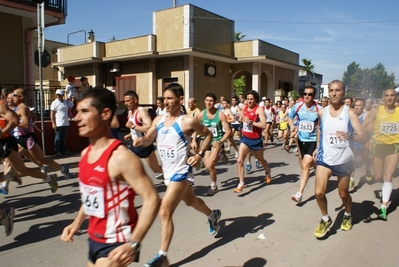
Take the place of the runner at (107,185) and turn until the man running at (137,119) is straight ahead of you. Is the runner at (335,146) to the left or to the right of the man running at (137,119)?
right

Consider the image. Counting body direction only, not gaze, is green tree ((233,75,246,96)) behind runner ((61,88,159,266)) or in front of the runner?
behind

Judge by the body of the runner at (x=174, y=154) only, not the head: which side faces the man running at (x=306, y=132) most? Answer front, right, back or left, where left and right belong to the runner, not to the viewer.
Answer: back

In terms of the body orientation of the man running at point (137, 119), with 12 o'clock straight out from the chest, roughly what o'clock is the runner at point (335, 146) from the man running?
The runner is roughly at 9 o'clock from the man running.

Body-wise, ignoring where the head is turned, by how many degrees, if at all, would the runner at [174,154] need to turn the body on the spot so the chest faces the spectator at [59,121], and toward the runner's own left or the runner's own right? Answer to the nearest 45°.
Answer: approximately 90° to the runner's own right

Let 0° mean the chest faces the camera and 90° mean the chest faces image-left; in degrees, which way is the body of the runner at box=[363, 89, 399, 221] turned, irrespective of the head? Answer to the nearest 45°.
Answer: approximately 0°

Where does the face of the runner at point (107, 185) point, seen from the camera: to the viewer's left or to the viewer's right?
to the viewer's left
